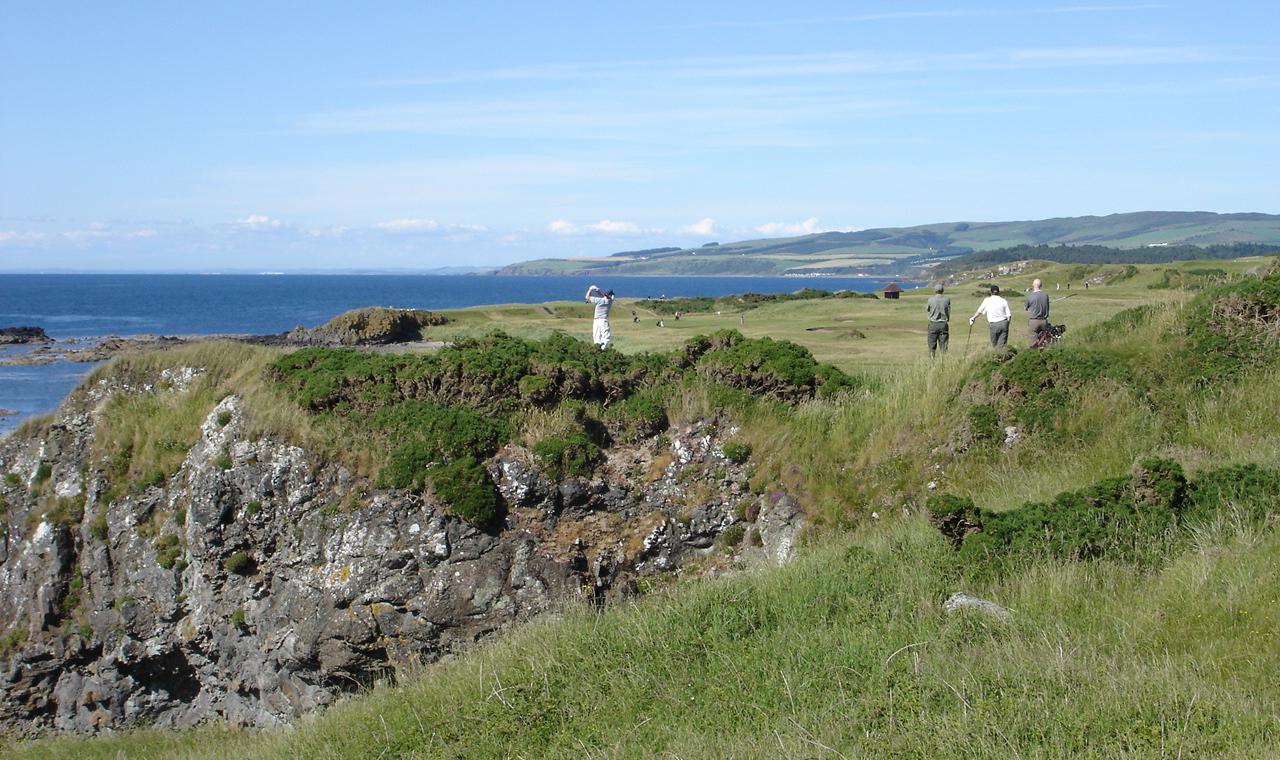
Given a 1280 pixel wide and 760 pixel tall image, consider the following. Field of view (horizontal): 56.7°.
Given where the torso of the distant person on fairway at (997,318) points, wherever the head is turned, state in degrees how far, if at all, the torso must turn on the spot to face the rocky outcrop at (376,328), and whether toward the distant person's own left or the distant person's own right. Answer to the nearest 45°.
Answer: approximately 45° to the distant person's own left

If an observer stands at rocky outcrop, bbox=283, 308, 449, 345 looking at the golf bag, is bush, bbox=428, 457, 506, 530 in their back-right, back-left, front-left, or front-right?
front-right

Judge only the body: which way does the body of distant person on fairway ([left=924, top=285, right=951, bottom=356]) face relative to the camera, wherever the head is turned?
away from the camera

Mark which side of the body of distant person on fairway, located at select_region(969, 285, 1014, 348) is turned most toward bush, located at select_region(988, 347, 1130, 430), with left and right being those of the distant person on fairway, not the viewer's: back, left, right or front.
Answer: back

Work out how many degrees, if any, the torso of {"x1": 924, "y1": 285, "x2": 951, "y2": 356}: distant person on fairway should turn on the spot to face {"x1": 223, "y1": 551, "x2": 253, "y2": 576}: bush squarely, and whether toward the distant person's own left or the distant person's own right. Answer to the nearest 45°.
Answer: approximately 135° to the distant person's own left

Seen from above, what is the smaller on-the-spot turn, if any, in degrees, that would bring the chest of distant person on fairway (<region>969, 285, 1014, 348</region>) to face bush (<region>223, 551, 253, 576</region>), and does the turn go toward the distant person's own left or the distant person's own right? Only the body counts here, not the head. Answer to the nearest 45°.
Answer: approximately 135° to the distant person's own left

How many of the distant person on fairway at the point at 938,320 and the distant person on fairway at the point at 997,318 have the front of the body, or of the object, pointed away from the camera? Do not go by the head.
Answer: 2

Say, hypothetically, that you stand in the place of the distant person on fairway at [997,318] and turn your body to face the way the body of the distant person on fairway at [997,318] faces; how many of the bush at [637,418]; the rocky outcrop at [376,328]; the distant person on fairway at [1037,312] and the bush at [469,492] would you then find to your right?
1

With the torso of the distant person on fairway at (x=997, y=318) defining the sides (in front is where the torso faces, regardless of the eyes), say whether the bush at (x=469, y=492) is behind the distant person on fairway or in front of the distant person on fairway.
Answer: behind

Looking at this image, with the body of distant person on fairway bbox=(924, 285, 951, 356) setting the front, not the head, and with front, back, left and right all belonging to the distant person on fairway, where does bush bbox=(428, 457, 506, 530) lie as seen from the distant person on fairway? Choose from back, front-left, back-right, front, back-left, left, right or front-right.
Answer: back-left

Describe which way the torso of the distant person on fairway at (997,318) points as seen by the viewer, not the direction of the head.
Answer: away from the camera
